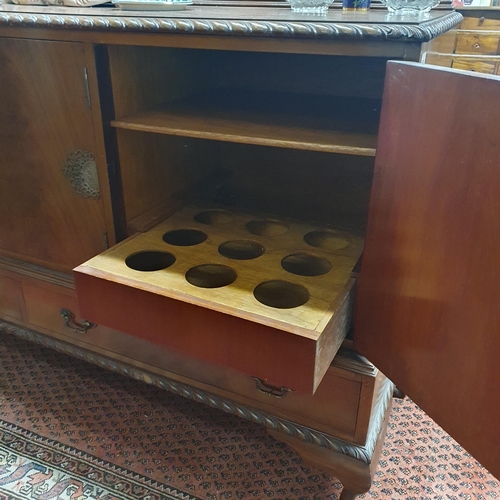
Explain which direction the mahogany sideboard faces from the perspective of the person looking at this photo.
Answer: facing the viewer and to the left of the viewer

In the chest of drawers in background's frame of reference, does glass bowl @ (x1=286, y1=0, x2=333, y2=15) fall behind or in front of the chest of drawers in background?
in front

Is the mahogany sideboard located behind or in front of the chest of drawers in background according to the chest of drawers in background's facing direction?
in front

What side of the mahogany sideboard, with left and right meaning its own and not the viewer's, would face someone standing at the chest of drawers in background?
back

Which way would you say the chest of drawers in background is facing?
toward the camera

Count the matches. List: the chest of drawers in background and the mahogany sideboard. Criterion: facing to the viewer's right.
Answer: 0

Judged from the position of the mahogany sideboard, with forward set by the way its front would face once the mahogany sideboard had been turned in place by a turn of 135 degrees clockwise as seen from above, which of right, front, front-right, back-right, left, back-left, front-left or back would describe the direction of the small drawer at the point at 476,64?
front-right
